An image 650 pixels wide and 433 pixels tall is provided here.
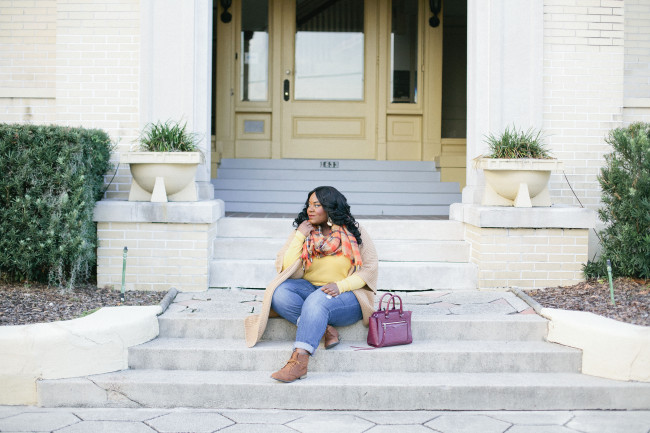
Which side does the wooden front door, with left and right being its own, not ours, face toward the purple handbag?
front

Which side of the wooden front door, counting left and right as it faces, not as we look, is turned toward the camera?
front

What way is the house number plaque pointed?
toward the camera

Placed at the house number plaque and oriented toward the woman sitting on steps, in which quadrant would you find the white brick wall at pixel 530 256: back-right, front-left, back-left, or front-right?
front-left

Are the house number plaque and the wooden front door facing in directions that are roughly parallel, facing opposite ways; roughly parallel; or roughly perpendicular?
roughly parallel

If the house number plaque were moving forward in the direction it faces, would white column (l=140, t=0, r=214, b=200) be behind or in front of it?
in front

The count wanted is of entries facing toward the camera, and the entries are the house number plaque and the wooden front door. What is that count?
2

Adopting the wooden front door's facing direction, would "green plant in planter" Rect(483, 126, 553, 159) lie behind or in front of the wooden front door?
in front

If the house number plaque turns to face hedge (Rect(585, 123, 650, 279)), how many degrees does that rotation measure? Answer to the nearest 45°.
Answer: approximately 45° to its left

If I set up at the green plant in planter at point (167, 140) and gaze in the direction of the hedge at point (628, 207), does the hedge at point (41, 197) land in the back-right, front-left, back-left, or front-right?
back-right

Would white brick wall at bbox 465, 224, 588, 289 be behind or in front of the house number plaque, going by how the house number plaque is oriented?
in front
